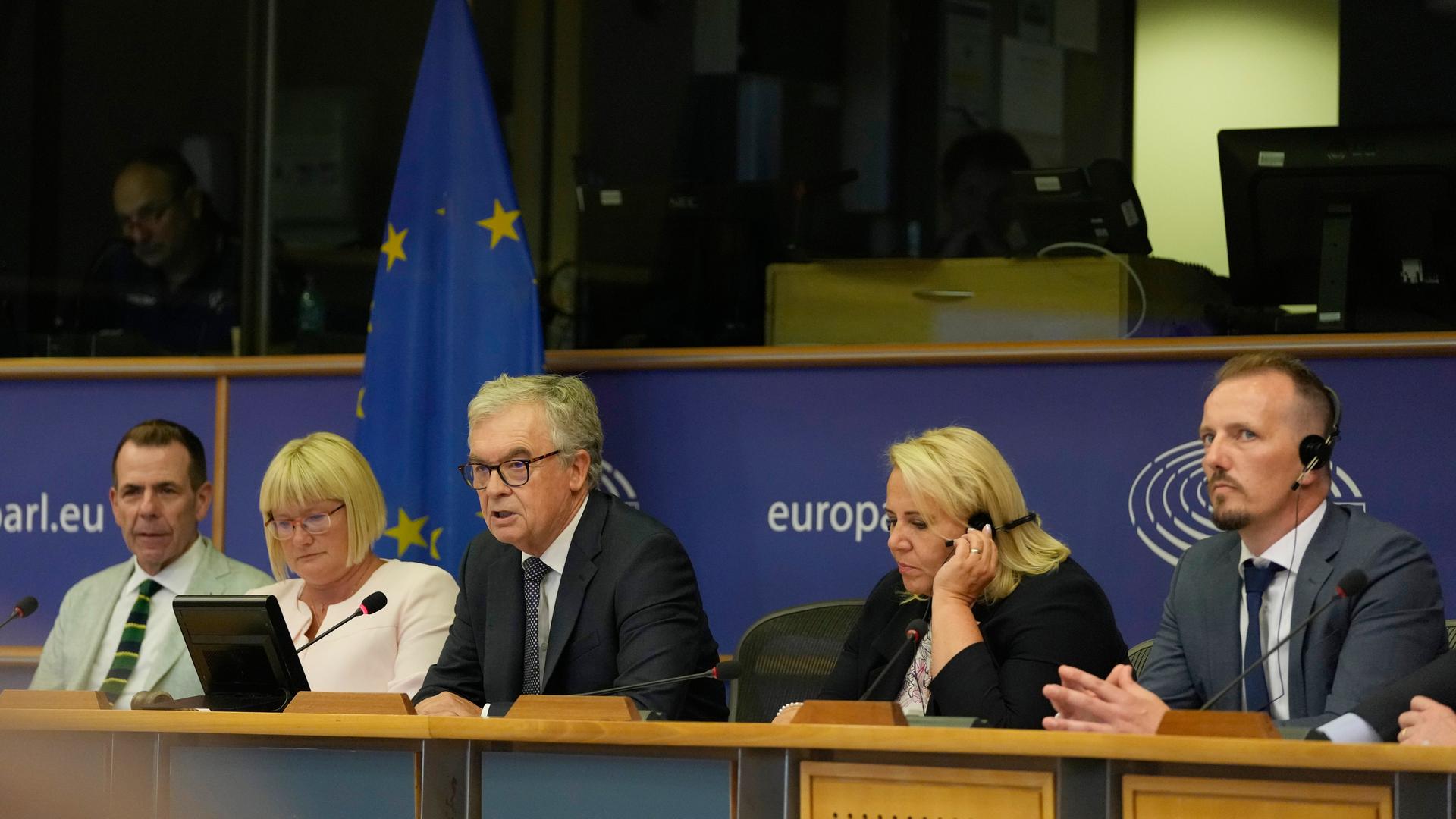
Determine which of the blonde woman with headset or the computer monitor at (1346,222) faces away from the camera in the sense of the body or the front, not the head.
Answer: the computer monitor

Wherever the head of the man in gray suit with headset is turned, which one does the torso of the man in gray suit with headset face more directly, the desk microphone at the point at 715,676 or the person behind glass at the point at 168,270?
the desk microphone

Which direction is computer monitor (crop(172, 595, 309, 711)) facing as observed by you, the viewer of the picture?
facing away from the viewer

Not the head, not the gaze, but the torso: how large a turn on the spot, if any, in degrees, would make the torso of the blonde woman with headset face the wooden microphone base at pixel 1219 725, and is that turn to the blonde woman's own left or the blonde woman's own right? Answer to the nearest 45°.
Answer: approximately 45° to the blonde woman's own left

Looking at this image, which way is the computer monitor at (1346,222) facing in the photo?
away from the camera

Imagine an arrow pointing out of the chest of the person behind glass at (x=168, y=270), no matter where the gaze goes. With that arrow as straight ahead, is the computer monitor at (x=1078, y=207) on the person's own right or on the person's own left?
on the person's own left

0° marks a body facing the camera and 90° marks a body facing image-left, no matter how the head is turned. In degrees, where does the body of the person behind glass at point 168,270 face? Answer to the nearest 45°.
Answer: approximately 45°

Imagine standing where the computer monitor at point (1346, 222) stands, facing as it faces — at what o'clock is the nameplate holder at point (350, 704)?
The nameplate holder is roughly at 7 o'clock from the computer monitor.
